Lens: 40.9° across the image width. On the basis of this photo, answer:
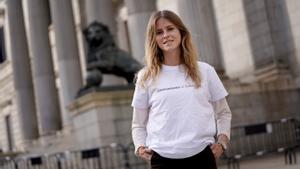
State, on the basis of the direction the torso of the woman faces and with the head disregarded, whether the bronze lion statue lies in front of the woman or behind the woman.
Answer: behind

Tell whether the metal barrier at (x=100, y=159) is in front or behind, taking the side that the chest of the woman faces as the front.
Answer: behind

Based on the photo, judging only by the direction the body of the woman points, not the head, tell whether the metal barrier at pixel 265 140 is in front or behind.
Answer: behind

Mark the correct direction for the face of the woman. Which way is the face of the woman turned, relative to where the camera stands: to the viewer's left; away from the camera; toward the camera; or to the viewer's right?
toward the camera

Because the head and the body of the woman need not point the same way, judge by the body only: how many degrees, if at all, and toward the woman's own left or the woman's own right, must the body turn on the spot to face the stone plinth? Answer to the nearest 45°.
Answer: approximately 180°

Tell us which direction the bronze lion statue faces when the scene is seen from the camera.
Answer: facing the viewer and to the left of the viewer

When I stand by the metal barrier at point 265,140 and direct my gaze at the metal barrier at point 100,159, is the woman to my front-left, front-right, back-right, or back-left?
front-left

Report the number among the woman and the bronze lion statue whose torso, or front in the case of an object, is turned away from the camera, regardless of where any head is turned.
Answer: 0

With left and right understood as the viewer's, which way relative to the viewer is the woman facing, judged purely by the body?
facing the viewer
